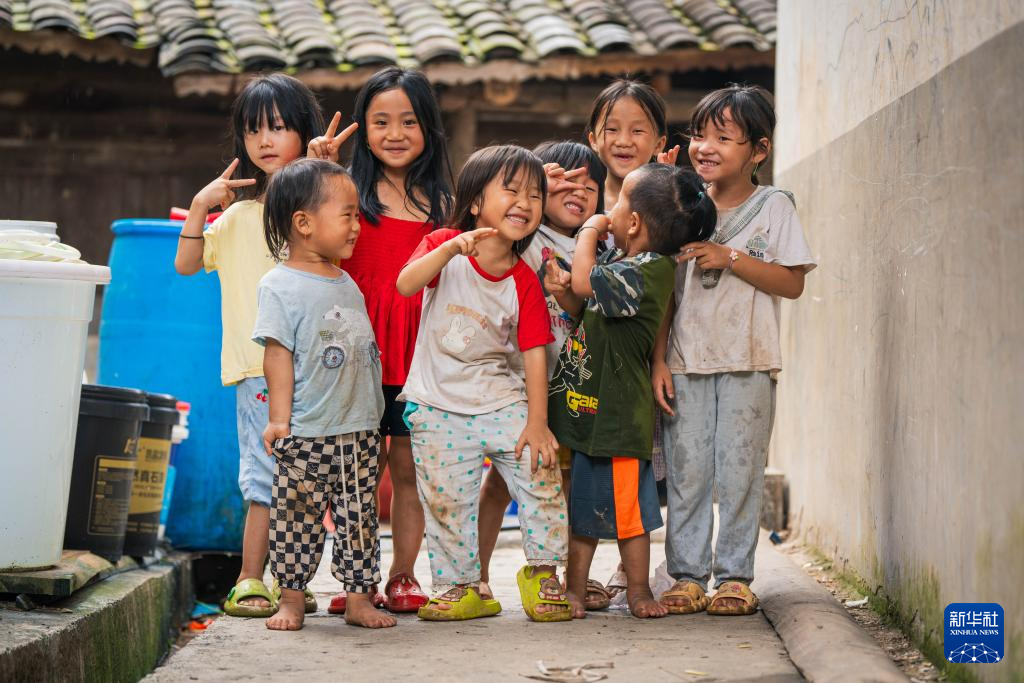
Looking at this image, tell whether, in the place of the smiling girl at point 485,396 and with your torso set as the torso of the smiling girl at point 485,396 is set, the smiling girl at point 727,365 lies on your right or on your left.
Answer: on your left

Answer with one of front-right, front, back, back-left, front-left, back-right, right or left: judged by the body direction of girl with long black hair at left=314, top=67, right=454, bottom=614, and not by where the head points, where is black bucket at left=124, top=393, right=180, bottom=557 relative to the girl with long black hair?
back-right

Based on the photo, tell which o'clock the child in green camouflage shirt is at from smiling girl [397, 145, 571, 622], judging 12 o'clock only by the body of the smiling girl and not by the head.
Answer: The child in green camouflage shirt is roughly at 9 o'clock from the smiling girl.

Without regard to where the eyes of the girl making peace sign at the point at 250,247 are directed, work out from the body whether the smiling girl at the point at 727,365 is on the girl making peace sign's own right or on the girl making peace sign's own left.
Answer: on the girl making peace sign's own left

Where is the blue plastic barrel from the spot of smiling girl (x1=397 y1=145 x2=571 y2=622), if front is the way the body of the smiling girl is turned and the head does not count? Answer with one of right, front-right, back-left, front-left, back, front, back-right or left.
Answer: back-right
